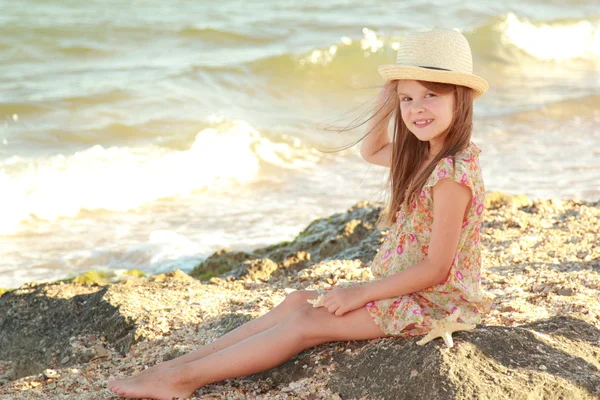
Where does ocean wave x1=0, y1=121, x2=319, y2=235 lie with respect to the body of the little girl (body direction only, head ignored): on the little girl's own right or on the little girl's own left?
on the little girl's own right

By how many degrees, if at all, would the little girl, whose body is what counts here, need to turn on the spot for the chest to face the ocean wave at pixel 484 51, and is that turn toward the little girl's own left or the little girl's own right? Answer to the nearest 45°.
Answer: approximately 90° to the little girl's own right

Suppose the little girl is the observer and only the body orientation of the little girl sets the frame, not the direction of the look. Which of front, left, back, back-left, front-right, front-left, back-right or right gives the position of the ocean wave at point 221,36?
right

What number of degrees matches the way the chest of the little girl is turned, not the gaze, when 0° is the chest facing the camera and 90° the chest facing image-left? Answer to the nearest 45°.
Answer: approximately 90°

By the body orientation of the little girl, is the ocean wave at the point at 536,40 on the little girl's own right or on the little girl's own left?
on the little girl's own right
